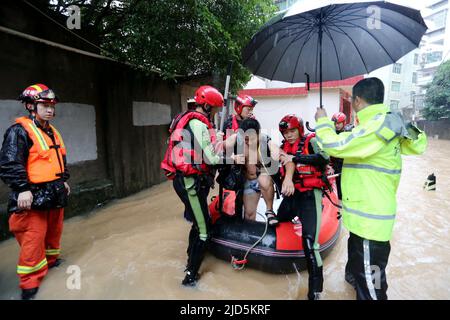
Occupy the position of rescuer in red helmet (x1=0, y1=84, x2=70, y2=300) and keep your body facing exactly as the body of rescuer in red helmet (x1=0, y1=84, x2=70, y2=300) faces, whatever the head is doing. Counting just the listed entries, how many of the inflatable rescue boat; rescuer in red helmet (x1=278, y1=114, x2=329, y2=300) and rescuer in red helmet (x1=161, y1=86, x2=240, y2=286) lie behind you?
0

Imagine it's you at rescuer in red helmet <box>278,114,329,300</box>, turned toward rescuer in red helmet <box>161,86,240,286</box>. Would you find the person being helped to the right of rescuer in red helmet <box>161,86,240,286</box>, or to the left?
right

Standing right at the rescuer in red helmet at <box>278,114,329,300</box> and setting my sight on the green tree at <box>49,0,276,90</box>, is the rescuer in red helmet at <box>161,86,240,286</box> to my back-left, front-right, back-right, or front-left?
front-left

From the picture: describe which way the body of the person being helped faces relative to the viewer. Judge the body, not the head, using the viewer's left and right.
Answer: facing the viewer and to the right of the viewer

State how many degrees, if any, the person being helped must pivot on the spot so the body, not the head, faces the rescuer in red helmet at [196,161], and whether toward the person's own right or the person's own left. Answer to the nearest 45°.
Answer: approximately 90° to the person's own right

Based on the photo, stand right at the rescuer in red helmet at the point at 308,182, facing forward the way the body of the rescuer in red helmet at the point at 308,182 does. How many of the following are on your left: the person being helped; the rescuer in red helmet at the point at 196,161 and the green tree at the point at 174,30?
0

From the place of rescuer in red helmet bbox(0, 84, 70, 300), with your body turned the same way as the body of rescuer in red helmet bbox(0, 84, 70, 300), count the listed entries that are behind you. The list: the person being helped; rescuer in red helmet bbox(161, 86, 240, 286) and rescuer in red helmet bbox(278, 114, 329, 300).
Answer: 0

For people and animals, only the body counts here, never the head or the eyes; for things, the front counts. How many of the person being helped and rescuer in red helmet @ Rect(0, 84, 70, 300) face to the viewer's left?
0

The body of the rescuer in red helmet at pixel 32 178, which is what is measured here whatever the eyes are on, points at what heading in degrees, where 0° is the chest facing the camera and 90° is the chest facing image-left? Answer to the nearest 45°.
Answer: approximately 315°

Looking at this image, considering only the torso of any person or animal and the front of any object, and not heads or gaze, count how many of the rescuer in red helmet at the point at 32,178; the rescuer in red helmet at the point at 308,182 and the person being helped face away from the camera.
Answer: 0
